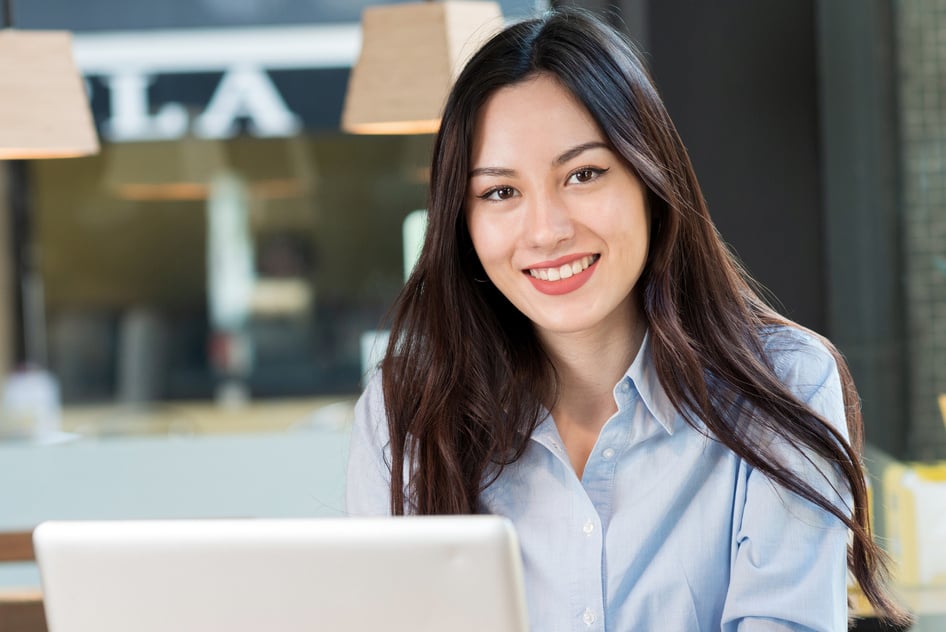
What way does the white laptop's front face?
away from the camera

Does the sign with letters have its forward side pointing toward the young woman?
yes

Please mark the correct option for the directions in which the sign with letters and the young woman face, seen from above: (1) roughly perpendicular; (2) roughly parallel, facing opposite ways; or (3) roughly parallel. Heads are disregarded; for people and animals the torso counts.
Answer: roughly parallel

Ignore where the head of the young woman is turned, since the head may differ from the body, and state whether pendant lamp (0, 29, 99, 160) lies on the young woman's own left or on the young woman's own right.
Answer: on the young woman's own right

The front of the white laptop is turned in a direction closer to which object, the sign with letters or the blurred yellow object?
the sign with letters

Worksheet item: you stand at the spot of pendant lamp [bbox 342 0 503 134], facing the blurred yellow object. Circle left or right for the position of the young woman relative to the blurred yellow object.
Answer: right

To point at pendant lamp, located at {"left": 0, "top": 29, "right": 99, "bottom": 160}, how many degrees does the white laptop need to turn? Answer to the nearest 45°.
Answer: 0° — it already faces it

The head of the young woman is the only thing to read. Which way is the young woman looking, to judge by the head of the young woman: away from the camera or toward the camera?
toward the camera

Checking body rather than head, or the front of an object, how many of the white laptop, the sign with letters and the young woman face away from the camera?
1

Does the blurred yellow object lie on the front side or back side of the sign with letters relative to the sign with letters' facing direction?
on the front side

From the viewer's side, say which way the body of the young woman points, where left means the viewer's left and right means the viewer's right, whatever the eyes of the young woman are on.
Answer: facing the viewer

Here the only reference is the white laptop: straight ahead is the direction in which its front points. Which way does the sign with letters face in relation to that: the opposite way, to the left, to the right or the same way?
the opposite way

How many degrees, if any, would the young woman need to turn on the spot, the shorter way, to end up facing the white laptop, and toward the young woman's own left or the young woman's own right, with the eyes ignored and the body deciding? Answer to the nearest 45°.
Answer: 0° — they already face it

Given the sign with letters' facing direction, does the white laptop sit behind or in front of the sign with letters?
in front

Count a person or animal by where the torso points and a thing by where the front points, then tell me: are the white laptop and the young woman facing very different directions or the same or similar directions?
very different directions
